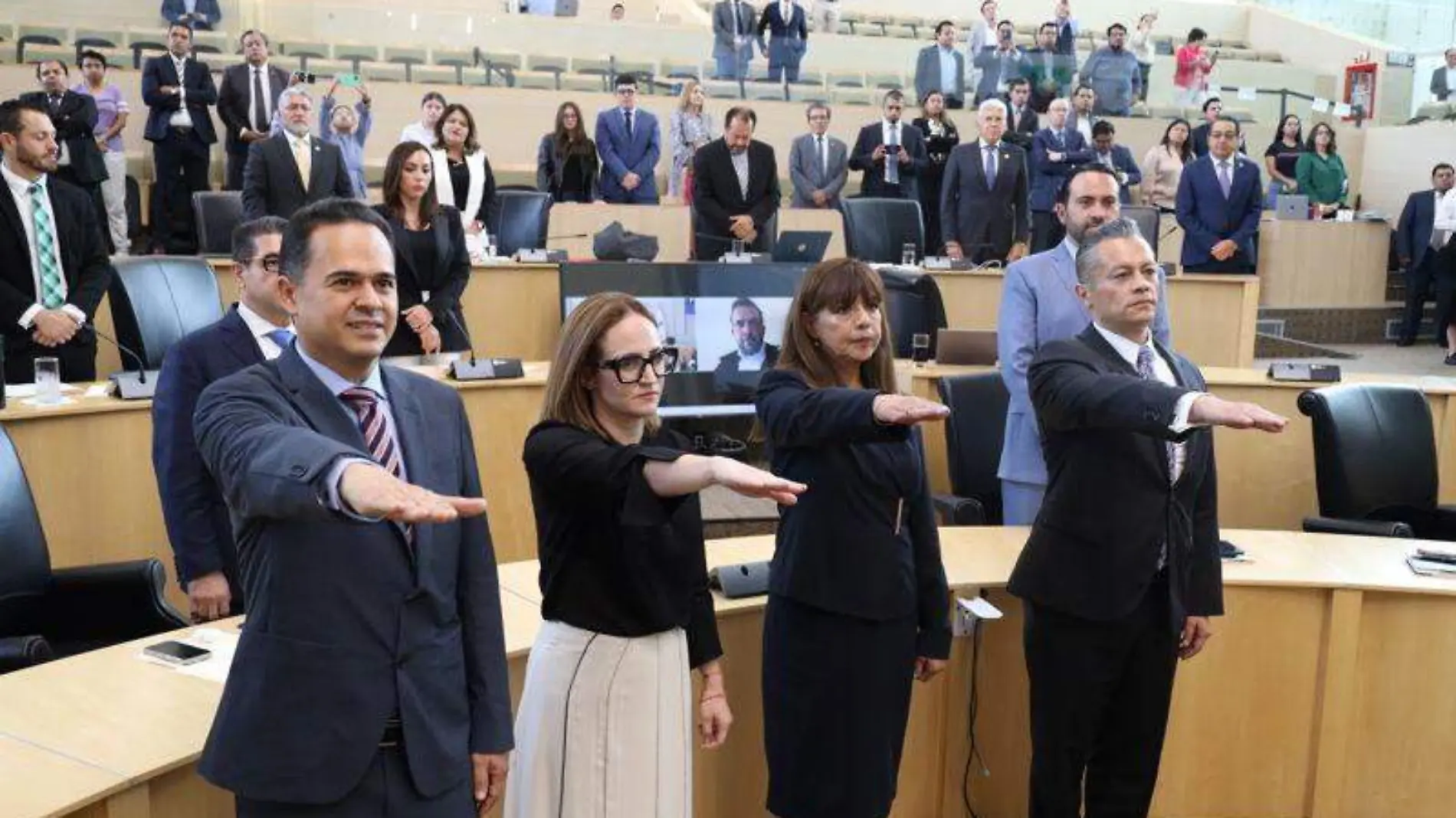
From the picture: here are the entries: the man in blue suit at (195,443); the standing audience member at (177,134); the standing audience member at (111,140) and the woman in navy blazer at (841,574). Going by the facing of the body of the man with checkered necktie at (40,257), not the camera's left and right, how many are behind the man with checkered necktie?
2

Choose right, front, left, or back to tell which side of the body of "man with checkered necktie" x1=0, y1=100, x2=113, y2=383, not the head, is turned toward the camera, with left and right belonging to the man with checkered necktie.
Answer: front

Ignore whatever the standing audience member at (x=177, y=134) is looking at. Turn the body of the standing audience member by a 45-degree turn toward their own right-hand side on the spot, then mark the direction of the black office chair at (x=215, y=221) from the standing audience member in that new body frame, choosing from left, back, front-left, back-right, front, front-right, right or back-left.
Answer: front-left

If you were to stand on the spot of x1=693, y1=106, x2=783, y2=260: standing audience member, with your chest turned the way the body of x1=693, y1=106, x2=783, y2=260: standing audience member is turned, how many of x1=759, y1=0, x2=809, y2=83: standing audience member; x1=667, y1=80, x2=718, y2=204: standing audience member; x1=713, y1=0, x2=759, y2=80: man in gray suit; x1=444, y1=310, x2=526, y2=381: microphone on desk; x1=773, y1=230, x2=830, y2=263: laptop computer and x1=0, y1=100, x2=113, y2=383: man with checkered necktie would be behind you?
3

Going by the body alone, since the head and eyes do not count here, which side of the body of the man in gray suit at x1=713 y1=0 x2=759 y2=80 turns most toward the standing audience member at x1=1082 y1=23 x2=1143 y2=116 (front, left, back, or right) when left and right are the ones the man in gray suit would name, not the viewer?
left

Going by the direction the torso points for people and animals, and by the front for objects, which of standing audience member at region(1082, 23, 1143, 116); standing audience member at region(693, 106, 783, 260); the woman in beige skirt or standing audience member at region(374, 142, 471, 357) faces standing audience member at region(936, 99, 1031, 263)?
standing audience member at region(1082, 23, 1143, 116)

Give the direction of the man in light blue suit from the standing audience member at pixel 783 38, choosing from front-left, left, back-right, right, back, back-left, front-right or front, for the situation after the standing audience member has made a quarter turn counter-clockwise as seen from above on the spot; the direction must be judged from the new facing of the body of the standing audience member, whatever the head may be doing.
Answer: right

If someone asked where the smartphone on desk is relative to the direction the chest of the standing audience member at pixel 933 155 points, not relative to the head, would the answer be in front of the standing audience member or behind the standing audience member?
in front

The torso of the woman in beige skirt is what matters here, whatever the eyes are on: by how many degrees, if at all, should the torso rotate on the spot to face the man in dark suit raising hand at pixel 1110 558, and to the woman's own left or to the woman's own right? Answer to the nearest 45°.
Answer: approximately 90° to the woman's own left

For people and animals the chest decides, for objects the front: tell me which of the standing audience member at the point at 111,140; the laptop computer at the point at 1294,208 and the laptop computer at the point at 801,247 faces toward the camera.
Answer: the standing audience member

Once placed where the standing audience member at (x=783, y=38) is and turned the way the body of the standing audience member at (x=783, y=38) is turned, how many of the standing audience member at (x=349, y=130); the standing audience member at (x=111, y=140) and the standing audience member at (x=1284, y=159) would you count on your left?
1

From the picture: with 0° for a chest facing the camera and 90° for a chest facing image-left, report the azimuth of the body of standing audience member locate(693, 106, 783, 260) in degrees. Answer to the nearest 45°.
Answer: approximately 0°

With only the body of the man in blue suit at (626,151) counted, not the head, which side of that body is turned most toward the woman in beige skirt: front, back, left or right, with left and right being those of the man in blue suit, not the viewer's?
front

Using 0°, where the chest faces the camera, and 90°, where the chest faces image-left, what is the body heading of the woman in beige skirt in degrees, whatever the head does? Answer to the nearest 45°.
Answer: approximately 315°

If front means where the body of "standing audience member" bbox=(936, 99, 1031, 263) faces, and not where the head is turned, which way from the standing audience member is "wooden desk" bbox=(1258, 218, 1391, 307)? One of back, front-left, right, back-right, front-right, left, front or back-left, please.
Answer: back-left

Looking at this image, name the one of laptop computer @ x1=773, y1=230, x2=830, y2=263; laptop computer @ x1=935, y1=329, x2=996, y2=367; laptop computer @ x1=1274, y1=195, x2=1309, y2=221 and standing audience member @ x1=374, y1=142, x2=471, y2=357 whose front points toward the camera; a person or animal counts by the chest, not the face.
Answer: the standing audience member

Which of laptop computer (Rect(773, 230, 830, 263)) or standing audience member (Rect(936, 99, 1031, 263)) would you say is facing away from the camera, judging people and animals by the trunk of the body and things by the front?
the laptop computer

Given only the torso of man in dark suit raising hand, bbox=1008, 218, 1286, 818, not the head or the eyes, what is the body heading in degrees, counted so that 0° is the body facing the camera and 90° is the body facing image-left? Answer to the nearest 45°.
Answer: approximately 315°
